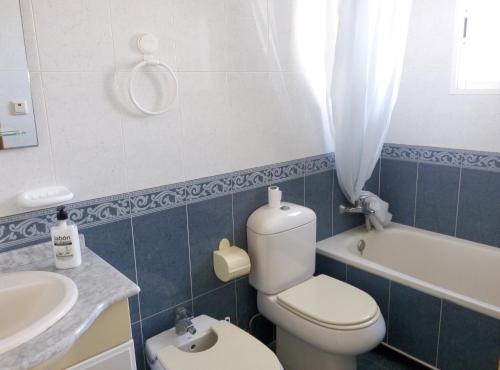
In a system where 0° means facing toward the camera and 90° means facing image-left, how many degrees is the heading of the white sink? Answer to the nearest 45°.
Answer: approximately 315°

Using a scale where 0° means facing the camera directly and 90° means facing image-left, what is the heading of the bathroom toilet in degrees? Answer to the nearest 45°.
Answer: approximately 315°

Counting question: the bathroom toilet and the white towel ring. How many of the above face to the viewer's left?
0

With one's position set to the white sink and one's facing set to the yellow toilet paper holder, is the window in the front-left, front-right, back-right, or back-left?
front-right

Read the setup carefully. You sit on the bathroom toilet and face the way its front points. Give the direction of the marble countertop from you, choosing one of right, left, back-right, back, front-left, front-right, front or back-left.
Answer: right

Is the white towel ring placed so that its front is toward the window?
no

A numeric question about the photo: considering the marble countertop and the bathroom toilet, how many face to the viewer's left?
0

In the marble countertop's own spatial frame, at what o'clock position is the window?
The window is roughly at 10 o'clock from the marble countertop.

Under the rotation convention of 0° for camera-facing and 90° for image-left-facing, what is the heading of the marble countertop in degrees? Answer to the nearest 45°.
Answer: approximately 315°

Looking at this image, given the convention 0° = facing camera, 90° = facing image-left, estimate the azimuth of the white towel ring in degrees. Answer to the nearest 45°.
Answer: approximately 315°

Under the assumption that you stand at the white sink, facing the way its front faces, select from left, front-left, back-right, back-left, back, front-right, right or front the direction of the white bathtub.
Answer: front-left

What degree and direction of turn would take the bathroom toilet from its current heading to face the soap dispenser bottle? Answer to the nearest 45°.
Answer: approximately 90° to its right

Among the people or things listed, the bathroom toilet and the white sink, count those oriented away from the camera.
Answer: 0
